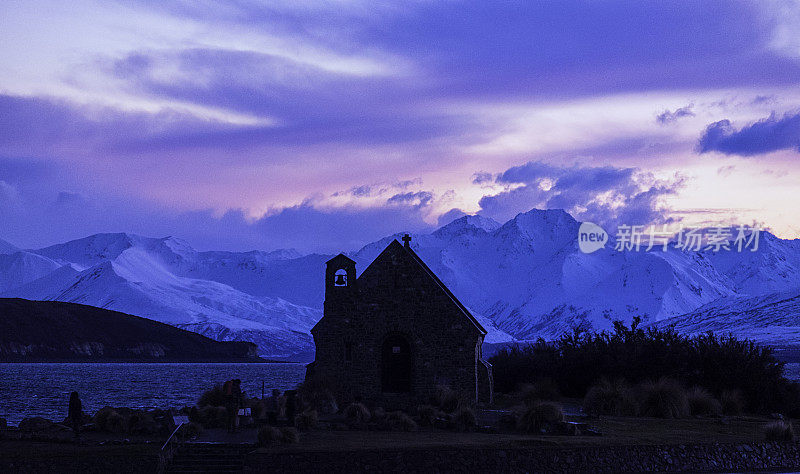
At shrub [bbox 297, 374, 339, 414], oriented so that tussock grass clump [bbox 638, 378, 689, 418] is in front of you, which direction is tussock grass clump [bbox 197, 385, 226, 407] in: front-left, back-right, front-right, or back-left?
back-left

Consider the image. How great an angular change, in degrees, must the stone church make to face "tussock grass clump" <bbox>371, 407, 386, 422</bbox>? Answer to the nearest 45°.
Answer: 0° — it already faces it

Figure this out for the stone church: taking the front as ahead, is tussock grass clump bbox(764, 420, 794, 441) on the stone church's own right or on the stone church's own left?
on the stone church's own left

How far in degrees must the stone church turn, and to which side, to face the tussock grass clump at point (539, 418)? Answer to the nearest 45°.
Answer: approximately 45° to its left

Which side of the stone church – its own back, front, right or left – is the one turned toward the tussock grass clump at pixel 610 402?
left

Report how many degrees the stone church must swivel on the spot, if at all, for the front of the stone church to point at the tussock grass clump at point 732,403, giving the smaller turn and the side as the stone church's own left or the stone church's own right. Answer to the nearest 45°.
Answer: approximately 90° to the stone church's own left

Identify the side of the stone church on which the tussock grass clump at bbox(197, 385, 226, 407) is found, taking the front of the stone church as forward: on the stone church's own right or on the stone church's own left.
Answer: on the stone church's own right

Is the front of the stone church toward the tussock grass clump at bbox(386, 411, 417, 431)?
yes

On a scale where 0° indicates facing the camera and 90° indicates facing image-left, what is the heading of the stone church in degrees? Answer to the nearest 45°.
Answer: approximately 0°

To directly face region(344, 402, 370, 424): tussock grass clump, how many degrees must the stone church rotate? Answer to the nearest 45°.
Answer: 0° — it already faces it

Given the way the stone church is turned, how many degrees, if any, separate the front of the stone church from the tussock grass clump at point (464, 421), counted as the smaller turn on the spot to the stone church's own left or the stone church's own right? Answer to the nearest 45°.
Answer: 0° — it already faces it

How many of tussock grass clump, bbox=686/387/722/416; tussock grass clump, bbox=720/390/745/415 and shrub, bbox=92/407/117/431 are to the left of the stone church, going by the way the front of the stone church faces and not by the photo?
2
